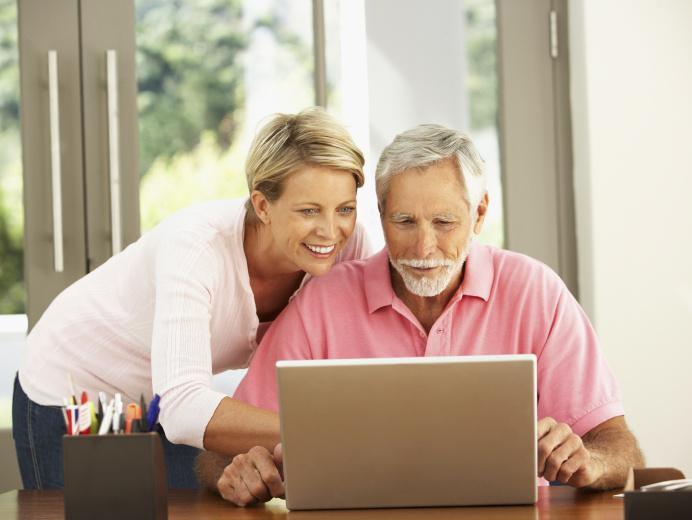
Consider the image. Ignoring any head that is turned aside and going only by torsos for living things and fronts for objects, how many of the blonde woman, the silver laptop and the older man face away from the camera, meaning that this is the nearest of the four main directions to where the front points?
1

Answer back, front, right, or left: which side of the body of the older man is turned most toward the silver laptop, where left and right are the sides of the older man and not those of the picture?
front

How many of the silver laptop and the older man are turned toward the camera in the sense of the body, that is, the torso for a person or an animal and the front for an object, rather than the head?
1

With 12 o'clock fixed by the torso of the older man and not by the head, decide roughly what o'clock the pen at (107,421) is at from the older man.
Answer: The pen is roughly at 1 o'clock from the older man.

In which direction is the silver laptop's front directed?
away from the camera

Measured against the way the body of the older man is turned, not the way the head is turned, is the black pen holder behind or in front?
in front

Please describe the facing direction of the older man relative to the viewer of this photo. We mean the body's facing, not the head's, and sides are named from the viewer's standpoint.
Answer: facing the viewer

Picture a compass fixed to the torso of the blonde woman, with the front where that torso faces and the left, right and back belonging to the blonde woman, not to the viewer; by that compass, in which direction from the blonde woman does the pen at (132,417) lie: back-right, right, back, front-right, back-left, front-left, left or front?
front-right

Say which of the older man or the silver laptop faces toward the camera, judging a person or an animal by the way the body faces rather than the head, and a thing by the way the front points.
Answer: the older man

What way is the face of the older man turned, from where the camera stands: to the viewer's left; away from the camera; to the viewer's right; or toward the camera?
toward the camera

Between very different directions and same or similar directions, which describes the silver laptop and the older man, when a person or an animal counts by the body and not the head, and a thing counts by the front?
very different directions

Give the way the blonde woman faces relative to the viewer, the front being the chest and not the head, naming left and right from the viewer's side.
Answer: facing the viewer and to the right of the viewer

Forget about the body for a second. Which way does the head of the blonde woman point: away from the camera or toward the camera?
toward the camera

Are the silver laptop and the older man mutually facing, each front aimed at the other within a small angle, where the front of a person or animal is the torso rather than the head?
yes

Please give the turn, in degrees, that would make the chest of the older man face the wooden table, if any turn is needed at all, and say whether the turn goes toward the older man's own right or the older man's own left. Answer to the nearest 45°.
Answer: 0° — they already face it
